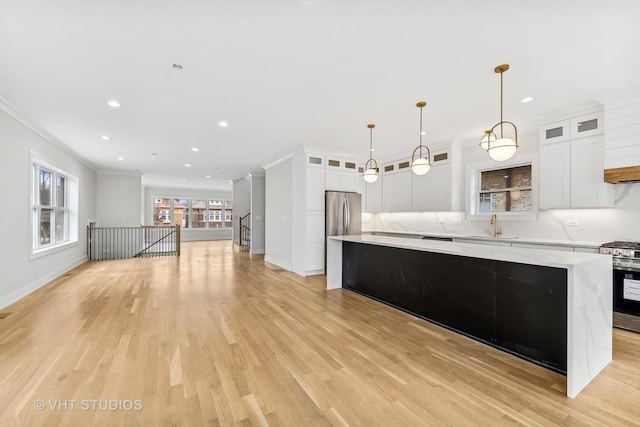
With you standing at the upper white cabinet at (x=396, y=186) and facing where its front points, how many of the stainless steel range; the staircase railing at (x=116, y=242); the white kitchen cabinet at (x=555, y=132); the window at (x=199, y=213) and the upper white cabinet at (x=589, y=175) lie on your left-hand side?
3

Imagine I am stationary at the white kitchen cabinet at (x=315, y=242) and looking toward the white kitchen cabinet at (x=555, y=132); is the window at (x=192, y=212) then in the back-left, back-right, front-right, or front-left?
back-left

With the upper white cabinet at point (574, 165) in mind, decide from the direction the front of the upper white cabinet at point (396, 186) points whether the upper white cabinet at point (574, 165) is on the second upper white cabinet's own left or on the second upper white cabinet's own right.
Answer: on the second upper white cabinet's own left

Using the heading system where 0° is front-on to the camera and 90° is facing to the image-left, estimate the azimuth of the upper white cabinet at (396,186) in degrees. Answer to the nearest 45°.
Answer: approximately 45°
